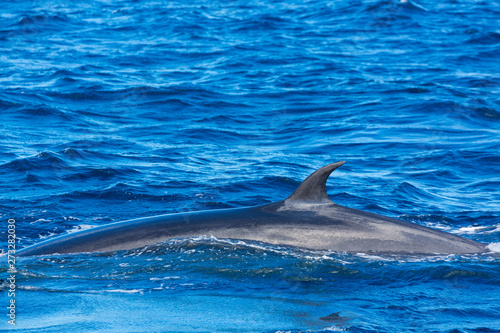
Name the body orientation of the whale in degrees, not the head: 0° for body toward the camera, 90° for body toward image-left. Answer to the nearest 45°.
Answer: approximately 90°
